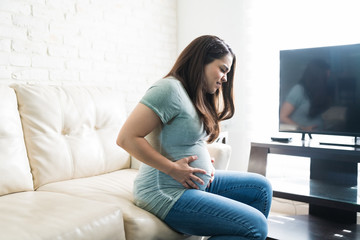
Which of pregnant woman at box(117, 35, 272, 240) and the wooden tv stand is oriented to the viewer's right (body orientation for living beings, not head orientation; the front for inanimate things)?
the pregnant woman

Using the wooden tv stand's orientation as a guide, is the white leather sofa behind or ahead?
ahead

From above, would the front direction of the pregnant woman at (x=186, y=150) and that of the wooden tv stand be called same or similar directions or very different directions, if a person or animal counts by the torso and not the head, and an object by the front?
very different directions

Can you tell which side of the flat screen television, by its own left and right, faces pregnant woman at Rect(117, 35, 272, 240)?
front

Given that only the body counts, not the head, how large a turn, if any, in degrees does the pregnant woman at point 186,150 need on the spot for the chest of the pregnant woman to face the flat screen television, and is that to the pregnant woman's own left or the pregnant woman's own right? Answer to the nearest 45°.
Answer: approximately 45° to the pregnant woman's own left

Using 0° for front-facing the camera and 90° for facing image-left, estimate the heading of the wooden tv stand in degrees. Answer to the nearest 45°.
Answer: approximately 45°

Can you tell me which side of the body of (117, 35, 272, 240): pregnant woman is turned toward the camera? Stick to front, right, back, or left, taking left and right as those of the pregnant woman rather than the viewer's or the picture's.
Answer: right

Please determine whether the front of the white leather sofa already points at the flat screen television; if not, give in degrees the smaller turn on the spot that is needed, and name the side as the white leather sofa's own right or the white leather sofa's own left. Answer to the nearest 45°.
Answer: approximately 45° to the white leather sofa's own left

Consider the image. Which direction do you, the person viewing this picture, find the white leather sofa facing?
facing the viewer and to the right of the viewer

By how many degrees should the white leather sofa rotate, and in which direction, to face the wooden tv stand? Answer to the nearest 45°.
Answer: approximately 45° to its left

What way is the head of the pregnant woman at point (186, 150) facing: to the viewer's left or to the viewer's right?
to the viewer's right
